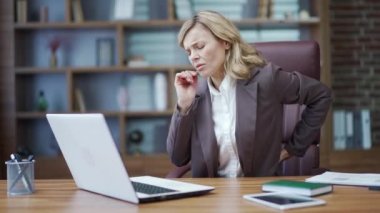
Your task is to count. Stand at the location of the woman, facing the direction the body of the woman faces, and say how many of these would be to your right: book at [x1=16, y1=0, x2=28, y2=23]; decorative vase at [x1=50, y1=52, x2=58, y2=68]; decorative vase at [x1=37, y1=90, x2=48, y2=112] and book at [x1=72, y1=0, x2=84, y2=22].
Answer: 4

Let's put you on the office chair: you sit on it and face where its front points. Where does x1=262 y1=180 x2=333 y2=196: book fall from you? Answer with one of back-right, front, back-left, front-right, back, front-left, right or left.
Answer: front-left

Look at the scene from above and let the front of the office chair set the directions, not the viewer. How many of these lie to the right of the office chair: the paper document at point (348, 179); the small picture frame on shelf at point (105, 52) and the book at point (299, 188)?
1

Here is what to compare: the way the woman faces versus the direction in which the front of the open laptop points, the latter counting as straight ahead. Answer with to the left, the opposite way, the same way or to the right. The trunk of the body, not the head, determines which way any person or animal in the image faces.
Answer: the opposite way

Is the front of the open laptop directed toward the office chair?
yes

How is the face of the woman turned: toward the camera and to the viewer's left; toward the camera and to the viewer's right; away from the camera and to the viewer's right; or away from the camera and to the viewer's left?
toward the camera and to the viewer's left

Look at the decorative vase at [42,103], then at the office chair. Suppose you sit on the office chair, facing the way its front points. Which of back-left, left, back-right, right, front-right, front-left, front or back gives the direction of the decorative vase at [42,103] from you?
right

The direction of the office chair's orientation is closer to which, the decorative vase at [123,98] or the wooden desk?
the wooden desk

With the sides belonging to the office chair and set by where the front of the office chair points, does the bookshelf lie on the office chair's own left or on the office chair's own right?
on the office chair's own right

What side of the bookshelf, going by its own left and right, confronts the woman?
front

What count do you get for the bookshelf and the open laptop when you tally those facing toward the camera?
1

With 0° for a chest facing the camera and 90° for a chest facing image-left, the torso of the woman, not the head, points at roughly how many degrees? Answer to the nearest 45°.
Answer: approximately 45°

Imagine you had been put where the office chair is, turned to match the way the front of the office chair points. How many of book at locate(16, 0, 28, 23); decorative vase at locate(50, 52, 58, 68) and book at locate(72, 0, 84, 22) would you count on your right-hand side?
3

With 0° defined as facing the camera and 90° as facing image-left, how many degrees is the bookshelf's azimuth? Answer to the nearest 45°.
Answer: approximately 0°

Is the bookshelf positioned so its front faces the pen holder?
yes
